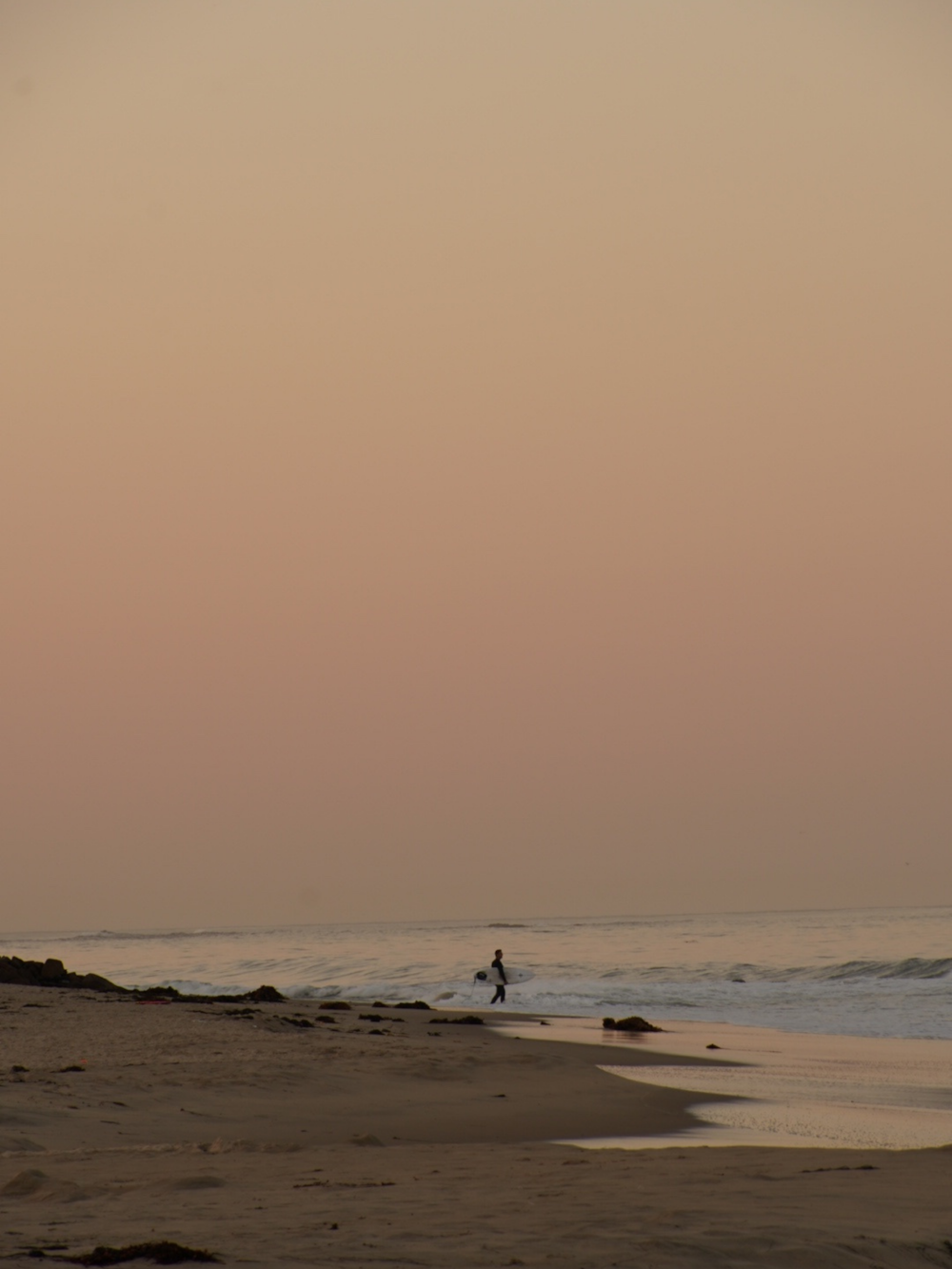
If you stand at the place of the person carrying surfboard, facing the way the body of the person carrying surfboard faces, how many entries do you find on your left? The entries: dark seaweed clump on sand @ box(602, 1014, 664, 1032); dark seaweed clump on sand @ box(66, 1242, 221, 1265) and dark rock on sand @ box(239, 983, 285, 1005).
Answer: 0

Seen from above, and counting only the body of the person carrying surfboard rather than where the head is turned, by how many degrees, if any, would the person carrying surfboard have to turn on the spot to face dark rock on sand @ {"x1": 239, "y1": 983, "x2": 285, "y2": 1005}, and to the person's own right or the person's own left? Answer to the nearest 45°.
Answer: approximately 135° to the person's own right

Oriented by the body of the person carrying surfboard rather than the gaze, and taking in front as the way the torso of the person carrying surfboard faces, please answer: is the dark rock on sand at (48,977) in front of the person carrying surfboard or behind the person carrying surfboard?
behind

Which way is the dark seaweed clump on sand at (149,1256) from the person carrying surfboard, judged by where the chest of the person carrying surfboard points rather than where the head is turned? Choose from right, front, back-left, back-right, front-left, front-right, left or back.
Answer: right

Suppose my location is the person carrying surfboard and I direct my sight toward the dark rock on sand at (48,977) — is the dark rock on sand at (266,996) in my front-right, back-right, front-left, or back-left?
front-left

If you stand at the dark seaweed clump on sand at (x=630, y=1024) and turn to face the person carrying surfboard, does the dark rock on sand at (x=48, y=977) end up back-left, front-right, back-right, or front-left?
front-left

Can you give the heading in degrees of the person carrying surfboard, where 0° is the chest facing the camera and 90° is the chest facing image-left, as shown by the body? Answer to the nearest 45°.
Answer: approximately 270°

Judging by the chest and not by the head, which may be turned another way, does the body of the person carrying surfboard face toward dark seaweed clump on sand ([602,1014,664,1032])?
no
